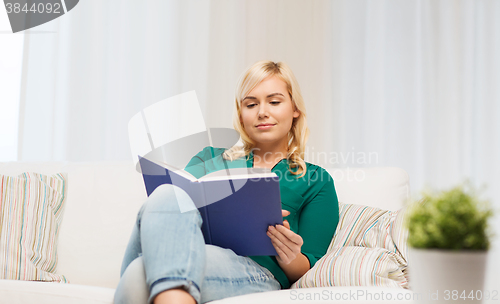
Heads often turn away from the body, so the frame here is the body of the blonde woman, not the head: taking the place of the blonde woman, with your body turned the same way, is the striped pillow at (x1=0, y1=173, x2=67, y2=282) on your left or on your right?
on your right

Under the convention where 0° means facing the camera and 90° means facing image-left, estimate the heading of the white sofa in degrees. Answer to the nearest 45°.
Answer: approximately 0°
